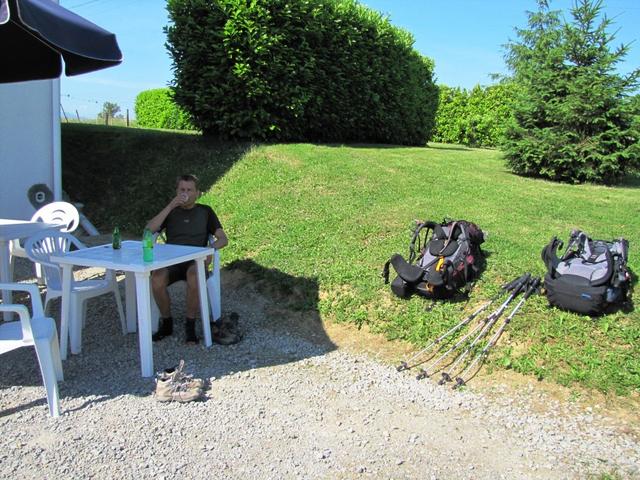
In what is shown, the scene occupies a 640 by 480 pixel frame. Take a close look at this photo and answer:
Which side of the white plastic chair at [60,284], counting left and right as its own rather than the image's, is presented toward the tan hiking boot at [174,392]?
front

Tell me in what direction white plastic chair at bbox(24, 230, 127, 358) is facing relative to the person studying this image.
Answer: facing the viewer and to the right of the viewer

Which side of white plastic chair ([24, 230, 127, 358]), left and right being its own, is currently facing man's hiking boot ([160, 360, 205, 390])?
front

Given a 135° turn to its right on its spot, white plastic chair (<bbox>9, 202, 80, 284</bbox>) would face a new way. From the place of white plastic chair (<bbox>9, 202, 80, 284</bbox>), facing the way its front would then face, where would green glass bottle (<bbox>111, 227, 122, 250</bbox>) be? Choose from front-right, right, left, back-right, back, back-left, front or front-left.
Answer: back

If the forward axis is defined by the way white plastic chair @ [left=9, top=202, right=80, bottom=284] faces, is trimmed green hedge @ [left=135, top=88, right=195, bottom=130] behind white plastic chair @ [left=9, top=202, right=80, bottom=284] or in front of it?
behind

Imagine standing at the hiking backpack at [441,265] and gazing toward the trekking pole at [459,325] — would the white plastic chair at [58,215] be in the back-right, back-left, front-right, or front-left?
back-right

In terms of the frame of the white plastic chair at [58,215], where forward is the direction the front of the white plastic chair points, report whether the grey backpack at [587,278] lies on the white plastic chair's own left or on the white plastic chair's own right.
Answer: on the white plastic chair's own left
